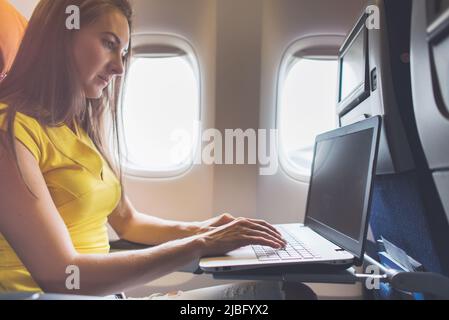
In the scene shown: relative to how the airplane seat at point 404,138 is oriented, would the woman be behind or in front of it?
behind

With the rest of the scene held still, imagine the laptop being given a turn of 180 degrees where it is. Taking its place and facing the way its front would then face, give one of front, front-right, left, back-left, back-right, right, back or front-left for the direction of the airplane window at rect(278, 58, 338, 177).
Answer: left

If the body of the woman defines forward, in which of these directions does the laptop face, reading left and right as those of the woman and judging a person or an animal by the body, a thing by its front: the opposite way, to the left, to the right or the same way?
the opposite way

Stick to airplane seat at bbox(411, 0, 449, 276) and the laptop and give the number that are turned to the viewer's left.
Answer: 1

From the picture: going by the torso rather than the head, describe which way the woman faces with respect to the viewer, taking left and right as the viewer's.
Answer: facing to the right of the viewer

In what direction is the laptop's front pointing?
to the viewer's left

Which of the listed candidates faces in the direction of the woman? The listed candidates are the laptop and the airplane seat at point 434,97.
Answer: the laptop

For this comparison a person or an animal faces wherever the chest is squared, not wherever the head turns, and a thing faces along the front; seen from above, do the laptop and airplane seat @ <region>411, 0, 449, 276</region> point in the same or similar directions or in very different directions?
very different directions

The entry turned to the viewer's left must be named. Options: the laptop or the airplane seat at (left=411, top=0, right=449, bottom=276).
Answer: the laptop

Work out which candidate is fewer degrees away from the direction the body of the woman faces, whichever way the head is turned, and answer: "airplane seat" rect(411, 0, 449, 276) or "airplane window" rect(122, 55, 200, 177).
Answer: the airplane seat

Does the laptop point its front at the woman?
yes

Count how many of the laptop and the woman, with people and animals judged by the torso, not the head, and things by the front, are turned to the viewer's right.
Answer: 1

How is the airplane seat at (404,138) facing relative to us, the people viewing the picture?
facing away from the viewer and to the right of the viewer
